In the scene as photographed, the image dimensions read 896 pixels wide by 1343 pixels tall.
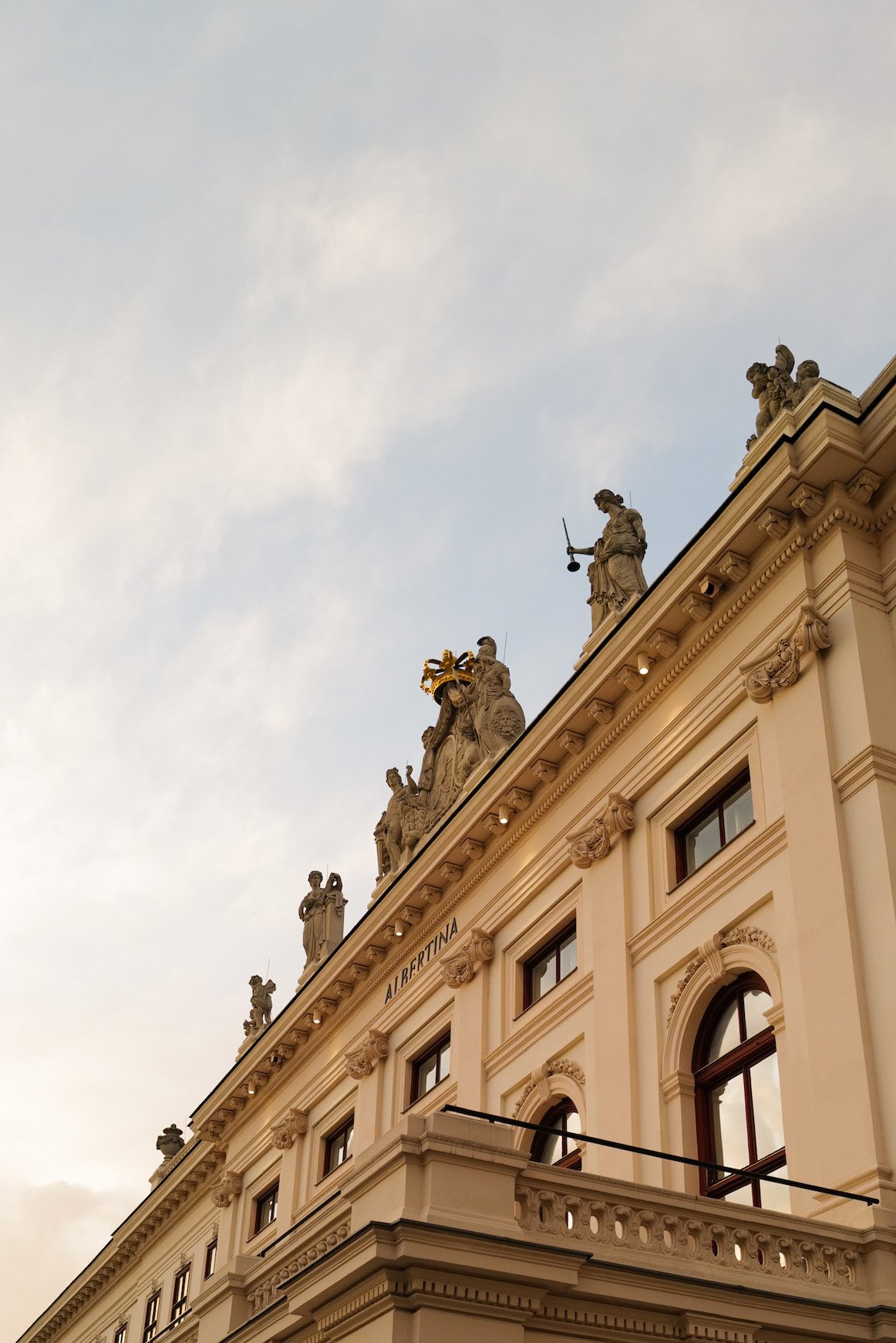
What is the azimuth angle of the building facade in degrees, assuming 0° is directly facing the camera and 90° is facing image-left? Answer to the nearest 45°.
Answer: approximately 45°

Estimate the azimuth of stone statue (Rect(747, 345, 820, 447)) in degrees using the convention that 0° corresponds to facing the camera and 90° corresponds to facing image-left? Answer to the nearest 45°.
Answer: approximately 45°
